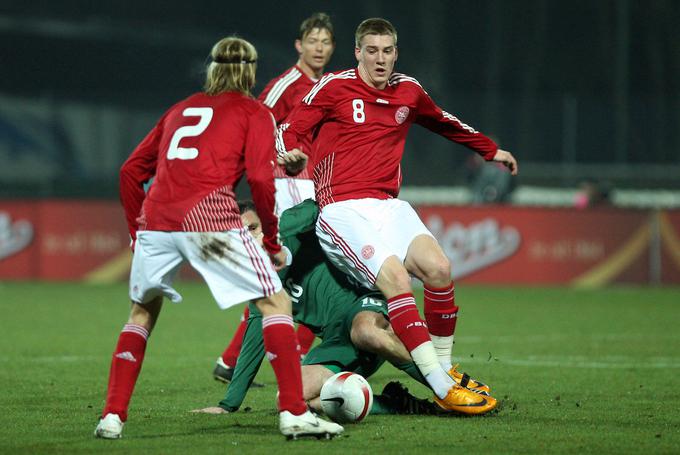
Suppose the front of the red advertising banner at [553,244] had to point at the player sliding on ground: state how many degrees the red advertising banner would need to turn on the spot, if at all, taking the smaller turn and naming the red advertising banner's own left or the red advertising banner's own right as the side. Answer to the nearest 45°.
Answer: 0° — it already faces them

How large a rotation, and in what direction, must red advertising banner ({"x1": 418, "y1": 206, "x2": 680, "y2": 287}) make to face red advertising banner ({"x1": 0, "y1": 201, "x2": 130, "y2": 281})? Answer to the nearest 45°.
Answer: approximately 90° to its right

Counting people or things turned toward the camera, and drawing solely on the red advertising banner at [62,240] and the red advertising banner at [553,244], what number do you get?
2

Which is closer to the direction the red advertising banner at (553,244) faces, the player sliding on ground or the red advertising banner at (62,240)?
the player sliding on ground

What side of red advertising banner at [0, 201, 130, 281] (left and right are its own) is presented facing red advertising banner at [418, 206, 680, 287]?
left

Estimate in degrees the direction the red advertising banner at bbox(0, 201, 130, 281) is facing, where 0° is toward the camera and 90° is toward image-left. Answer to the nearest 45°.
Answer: approximately 0°

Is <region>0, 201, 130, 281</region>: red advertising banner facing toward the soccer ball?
yes
